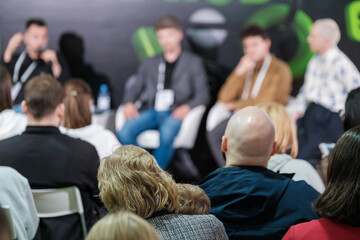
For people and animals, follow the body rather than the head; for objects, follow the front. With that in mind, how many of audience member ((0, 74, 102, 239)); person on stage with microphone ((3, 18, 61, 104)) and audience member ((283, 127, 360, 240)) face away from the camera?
2

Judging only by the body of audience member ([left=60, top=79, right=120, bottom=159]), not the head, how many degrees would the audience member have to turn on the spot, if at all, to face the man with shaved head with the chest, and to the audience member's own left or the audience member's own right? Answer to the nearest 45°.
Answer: approximately 90° to the audience member's own right

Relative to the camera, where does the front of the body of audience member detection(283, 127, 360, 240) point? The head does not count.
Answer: away from the camera

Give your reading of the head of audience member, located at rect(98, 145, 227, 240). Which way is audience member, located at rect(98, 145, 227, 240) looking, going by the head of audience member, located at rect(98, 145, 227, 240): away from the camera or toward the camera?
away from the camera

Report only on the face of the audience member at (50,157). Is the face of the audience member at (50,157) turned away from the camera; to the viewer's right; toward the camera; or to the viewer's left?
away from the camera

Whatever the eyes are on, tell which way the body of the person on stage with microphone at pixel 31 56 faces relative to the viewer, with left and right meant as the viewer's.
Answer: facing the viewer and to the right of the viewer

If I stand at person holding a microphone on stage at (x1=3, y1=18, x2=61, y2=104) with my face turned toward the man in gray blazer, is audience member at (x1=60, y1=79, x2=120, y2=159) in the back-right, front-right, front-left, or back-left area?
front-right

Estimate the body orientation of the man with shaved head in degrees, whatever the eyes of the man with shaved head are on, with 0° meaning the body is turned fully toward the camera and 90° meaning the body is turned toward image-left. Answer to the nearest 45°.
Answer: approximately 180°

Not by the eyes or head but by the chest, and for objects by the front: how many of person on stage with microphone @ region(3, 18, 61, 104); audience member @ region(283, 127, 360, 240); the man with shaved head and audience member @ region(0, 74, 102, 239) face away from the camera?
3

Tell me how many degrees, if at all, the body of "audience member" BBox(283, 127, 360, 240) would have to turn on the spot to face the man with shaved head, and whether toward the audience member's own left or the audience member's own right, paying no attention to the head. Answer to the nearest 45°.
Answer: approximately 45° to the audience member's own left

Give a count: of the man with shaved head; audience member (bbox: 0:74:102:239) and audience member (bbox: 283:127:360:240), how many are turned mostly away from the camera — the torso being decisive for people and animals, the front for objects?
3

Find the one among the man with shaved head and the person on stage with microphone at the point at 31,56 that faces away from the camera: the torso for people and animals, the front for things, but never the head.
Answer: the man with shaved head

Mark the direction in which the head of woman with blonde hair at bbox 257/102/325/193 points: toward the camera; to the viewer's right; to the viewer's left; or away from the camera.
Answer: away from the camera

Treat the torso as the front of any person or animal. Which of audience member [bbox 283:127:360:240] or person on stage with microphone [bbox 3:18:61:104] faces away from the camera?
audience member [bbox 283:127:360:240]

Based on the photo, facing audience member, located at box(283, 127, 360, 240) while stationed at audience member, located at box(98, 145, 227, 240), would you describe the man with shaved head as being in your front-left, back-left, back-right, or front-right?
front-left

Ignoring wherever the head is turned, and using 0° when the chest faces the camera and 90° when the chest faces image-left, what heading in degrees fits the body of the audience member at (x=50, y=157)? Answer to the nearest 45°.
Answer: approximately 180°
